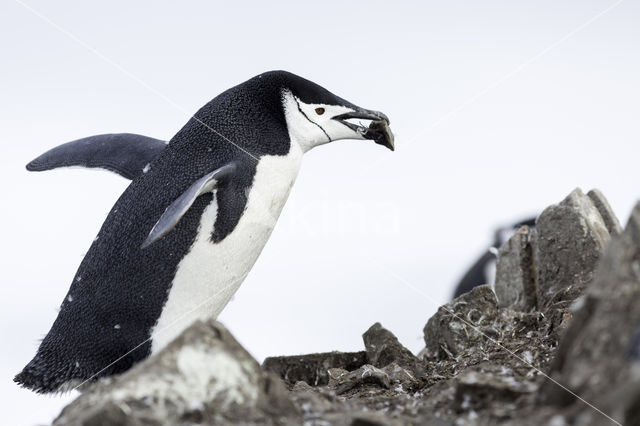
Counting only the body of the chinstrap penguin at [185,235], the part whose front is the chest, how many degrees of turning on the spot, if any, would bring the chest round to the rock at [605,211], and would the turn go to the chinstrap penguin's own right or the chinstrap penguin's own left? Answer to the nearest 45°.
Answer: approximately 45° to the chinstrap penguin's own left

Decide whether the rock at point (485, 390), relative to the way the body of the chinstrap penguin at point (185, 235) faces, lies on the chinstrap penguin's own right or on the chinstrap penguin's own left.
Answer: on the chinstrap penguin's own right

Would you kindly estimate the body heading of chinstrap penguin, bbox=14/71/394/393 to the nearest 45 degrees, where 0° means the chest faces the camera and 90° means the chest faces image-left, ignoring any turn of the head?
approximately 270°

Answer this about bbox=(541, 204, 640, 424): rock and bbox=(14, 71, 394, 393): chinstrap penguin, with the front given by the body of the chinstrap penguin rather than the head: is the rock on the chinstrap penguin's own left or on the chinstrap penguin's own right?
on the chinstrap penguin's own right
